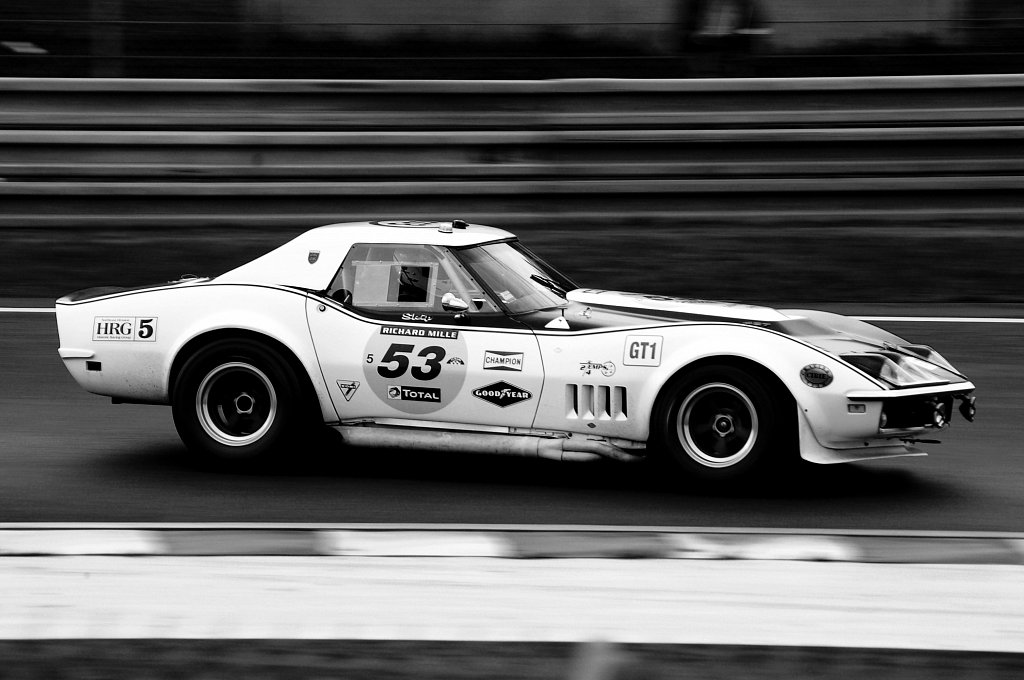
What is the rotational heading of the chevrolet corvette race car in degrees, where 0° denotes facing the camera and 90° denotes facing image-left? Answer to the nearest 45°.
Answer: approximately 270°
